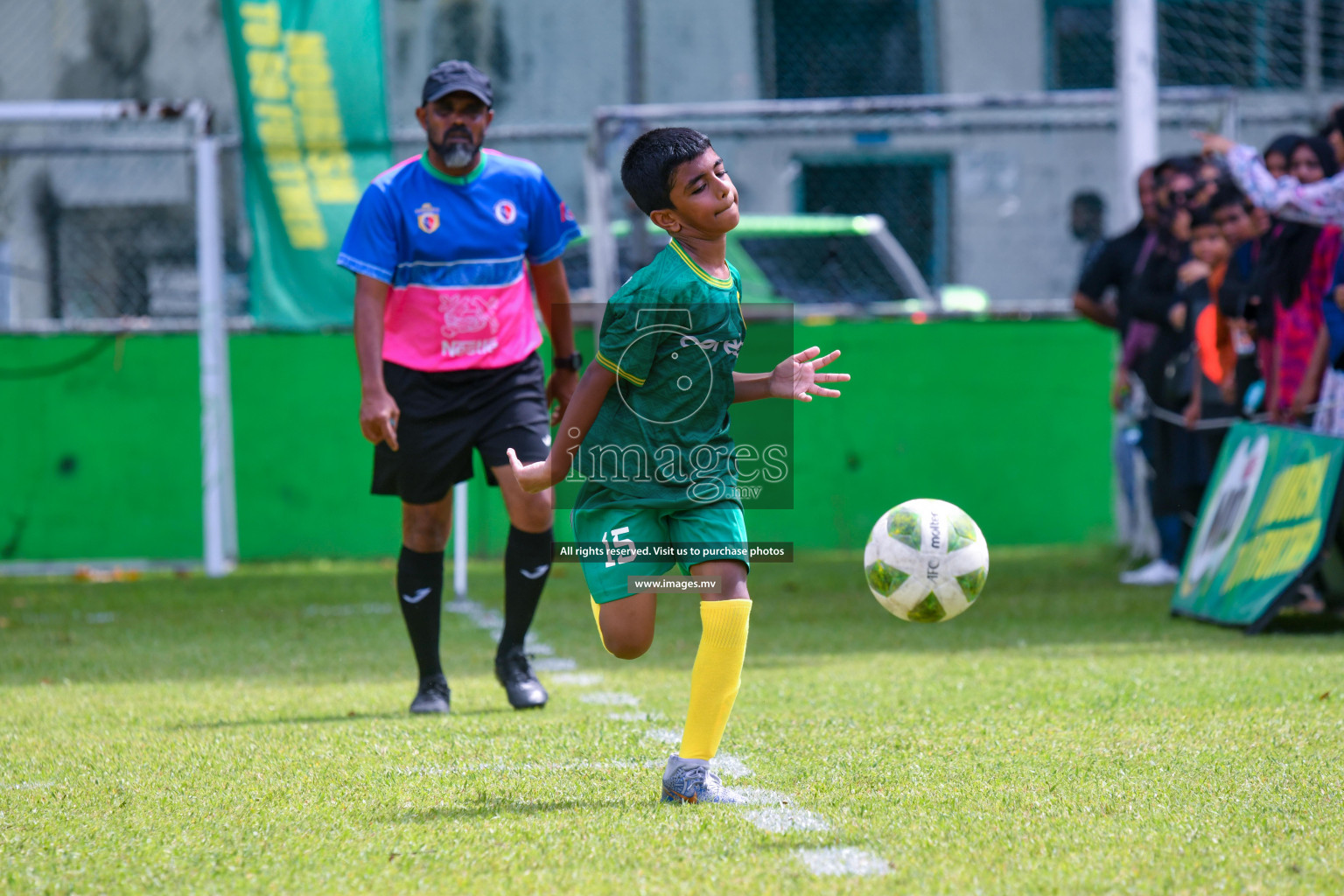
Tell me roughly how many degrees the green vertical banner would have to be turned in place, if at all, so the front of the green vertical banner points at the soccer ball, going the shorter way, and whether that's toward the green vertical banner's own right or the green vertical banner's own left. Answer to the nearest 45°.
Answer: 0° — it already faces it

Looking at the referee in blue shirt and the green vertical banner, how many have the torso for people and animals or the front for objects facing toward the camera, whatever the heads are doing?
2

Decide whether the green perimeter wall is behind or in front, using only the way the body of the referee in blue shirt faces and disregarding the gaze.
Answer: behind

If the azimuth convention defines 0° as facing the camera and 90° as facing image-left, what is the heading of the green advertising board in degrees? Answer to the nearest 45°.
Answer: approximately 45°

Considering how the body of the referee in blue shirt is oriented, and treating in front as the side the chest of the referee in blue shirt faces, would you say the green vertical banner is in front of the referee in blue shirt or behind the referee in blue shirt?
behind

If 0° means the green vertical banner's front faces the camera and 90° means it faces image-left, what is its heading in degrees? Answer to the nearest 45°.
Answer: approximately 0°

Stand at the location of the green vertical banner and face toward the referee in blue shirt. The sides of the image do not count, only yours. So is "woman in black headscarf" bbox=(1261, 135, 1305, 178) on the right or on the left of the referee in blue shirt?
left

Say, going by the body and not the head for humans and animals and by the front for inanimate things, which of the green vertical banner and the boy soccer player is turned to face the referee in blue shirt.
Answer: the green vertical banner
